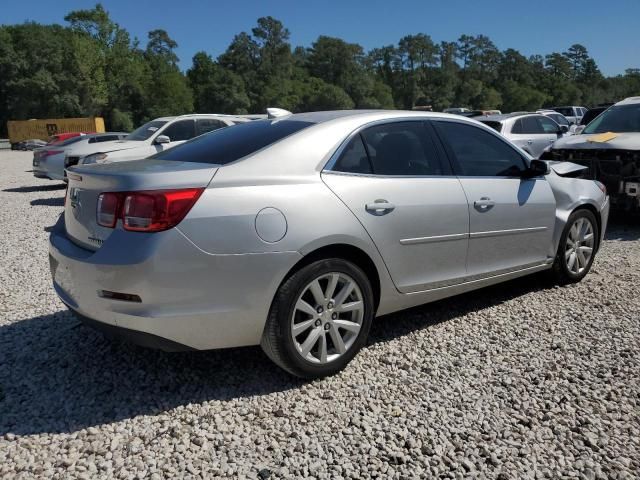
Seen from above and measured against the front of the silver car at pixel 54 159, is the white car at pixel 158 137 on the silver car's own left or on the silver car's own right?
on the silver car's own right

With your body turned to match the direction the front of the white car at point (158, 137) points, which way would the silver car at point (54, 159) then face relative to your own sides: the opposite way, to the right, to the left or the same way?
the opposite way

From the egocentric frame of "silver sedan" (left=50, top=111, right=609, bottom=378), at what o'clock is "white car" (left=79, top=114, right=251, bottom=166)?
The white car is roughly at 10 o'clock from the silver sedan.

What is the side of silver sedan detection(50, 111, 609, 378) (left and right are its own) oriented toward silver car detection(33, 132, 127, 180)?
left

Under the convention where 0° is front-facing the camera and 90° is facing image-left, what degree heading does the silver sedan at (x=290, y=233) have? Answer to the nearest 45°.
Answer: approximately 225°

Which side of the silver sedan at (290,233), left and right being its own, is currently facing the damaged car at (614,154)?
front

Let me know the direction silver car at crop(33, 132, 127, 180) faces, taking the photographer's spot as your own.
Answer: facing away from the viewer and to the right of the viewer

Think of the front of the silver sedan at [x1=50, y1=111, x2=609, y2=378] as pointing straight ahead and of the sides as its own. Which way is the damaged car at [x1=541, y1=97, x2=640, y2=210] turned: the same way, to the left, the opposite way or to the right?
the opposite way

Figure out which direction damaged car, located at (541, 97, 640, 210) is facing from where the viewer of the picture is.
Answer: facing the viewer and to the left of the viewer

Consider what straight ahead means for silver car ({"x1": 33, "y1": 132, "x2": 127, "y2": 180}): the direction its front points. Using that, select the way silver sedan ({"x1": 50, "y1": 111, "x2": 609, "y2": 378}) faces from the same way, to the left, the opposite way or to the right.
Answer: the same way

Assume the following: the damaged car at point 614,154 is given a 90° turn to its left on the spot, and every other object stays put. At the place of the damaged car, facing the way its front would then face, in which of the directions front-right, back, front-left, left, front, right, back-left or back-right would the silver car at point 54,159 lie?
back-right

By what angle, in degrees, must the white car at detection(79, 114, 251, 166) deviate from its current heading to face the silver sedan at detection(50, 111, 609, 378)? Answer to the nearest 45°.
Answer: approximately 45° to its left
